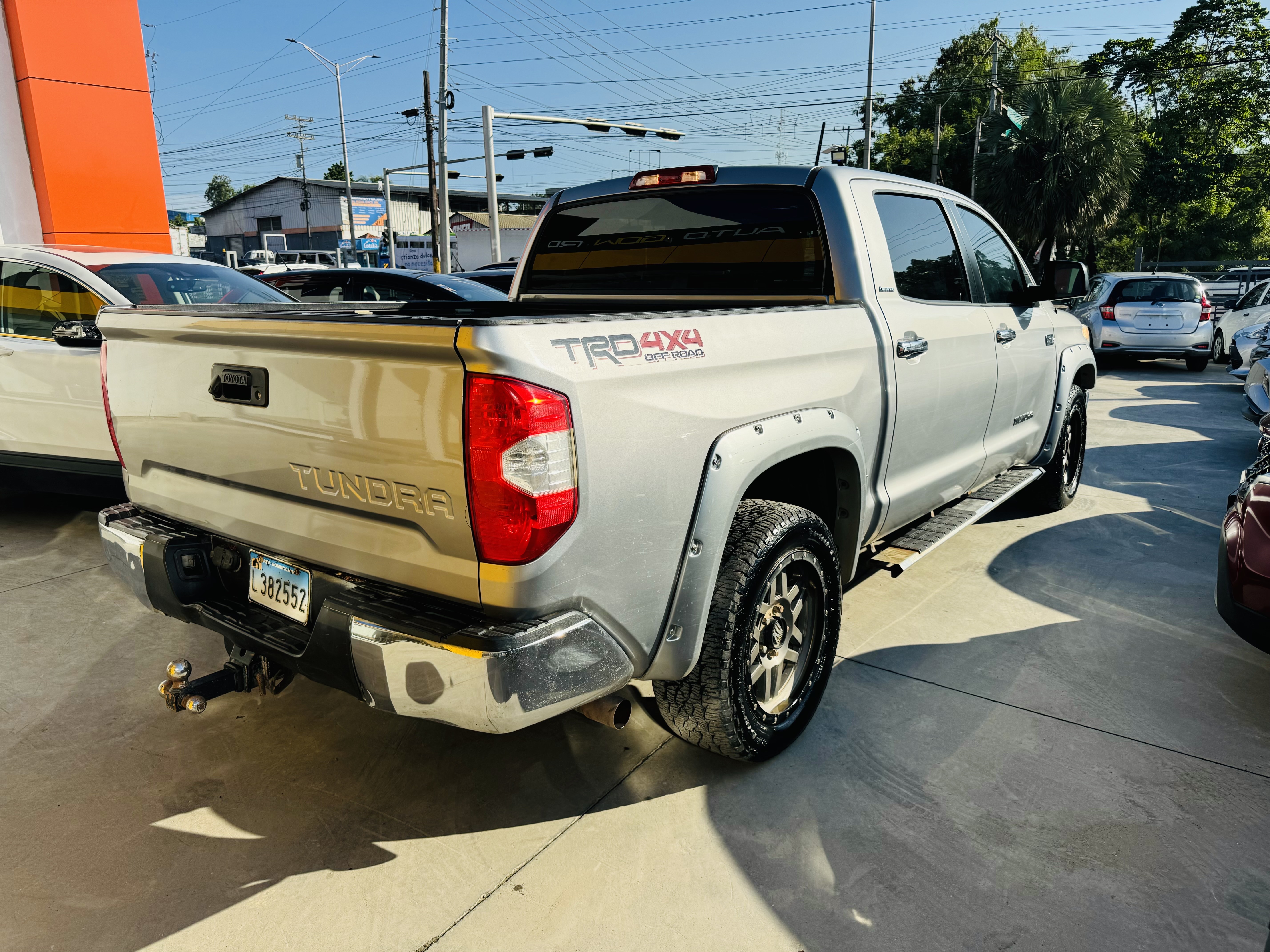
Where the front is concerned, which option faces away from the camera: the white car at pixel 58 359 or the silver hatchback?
the silver hatchback

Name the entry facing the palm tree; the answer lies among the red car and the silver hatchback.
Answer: the silver hatchback

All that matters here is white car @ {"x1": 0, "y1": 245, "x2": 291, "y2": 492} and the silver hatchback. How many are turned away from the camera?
1

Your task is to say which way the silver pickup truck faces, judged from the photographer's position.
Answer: facing away from the viewer and to the right of the viewer

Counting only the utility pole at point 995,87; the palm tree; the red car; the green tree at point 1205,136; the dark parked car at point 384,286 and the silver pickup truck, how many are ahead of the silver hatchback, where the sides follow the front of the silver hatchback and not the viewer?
3

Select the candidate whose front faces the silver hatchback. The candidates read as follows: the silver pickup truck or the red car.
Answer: the silver pickup truck

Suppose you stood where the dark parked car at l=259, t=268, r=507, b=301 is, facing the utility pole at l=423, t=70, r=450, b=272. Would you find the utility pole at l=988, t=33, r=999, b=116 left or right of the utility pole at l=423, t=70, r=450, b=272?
right

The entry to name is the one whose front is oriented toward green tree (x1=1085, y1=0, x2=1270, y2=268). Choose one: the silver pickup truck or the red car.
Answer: the silver pickup truck

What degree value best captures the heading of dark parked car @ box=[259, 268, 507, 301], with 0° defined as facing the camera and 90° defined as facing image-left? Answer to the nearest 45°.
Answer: approximately 315°

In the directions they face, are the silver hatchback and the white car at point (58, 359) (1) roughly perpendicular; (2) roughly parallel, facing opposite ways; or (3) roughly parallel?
roughly perpendicular

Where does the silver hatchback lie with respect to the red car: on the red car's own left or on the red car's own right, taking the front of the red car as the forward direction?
on the red car's own right

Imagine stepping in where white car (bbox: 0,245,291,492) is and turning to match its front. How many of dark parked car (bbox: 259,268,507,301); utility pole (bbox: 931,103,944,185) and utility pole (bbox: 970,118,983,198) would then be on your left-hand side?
3

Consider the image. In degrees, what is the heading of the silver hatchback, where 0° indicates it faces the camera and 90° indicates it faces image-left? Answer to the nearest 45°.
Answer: approximately 180°

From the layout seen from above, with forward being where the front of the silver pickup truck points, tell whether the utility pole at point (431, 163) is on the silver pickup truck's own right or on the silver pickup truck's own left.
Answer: on the silver pickup truck's own left

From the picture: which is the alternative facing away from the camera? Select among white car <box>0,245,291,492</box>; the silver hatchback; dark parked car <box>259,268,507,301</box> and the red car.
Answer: the silver hatchback

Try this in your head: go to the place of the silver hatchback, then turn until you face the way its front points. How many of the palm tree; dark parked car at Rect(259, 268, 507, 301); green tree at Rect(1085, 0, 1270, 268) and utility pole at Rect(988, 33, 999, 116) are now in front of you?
3

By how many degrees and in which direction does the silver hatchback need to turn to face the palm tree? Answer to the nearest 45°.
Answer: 0° — it already faces it
